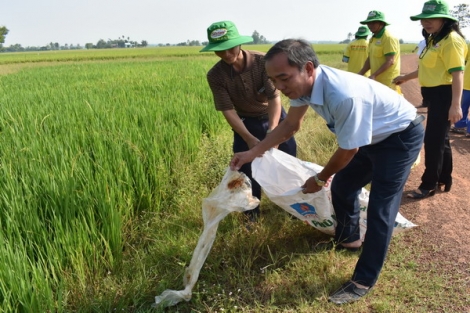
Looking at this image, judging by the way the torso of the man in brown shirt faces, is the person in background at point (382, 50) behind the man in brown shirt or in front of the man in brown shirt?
behind

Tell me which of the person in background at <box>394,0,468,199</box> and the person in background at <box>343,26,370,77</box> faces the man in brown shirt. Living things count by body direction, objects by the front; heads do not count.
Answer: the person in background at <box>394,0,468,199</box>

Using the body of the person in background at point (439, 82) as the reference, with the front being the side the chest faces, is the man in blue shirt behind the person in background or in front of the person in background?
in front

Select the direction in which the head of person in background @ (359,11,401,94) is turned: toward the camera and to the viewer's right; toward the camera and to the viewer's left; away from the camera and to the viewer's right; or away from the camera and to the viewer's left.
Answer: toward the camera and to the viewer's left
